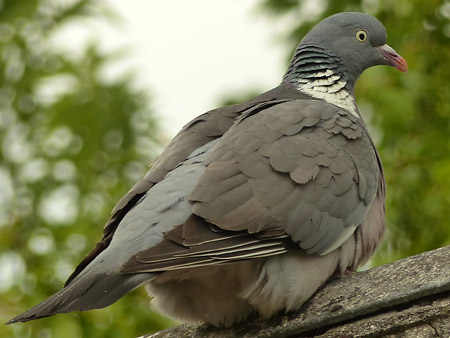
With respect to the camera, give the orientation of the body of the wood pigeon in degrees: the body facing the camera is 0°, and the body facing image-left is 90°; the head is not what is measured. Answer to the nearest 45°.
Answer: approximately 225°
